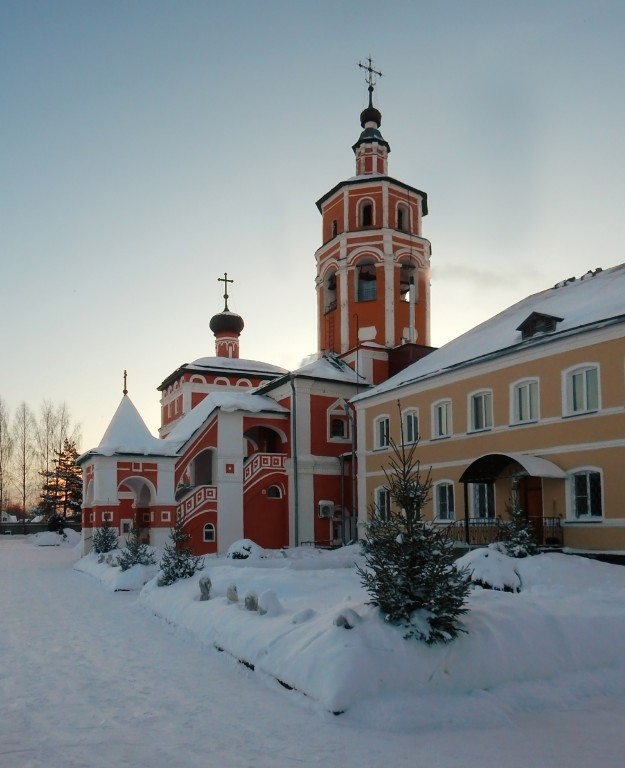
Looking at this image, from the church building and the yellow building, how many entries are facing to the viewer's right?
0

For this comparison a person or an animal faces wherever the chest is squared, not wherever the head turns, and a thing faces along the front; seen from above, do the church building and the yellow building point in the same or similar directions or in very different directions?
same or similar directions

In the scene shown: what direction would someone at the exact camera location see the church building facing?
facing the viewer and to the left of the viewer

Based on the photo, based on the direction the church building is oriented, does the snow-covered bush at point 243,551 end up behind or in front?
in front

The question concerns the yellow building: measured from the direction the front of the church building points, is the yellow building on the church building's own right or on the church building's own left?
on the church building's own left

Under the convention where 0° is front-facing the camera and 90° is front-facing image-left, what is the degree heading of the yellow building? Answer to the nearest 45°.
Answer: approximately 45°

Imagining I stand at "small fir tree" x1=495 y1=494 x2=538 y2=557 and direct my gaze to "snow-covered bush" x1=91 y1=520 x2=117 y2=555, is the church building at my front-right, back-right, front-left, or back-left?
front-right

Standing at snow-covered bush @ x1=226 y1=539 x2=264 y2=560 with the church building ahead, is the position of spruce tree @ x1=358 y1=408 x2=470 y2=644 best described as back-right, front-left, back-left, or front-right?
back-right
